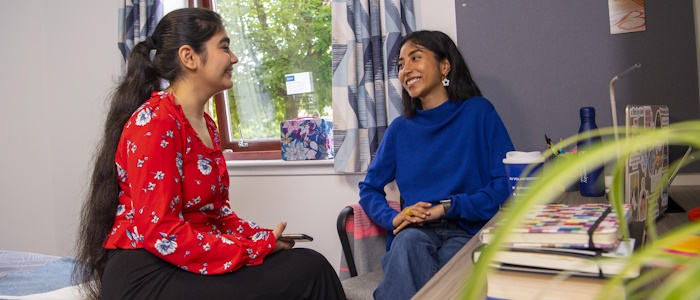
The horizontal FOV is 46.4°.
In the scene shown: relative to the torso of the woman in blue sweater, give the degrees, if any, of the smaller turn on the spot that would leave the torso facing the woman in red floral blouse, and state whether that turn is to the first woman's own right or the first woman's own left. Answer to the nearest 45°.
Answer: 0° — they already face them

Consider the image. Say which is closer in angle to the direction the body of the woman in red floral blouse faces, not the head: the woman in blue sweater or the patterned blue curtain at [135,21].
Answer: the woman in blue sweater

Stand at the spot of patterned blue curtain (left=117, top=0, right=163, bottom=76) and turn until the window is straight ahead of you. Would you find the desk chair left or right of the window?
right

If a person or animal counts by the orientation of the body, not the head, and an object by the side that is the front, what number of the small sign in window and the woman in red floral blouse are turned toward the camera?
1

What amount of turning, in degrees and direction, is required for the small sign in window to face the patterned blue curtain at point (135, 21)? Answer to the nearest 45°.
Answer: approximately 90° to its right

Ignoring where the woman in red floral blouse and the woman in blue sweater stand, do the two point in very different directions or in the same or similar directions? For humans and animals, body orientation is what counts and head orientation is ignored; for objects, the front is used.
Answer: very different directions

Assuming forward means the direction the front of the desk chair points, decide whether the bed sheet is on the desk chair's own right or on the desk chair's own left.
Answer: on the desk chair's own right

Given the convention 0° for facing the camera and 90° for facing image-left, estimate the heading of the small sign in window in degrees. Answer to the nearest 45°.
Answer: approximately 0°

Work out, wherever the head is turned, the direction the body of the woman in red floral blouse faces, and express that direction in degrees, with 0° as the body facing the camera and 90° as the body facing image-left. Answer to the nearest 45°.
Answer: approximately 270°

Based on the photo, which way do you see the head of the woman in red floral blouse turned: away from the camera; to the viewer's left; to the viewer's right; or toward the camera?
to the viewer's right
